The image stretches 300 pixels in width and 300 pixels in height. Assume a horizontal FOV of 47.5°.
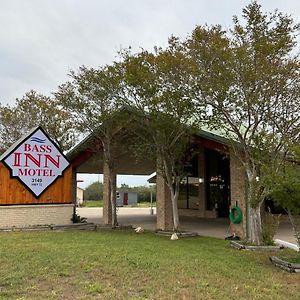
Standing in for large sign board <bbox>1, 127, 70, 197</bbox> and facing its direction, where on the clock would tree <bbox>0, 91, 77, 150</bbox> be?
The tree is roughly at 6 o'clock from the large sign board.

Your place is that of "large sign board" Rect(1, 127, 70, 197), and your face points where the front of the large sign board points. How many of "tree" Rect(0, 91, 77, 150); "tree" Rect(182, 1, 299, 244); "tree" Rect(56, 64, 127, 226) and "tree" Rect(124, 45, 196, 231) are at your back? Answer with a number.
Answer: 1

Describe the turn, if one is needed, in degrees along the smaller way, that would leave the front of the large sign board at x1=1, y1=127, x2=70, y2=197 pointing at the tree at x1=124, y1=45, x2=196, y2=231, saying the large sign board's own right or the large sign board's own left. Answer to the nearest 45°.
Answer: approximately 45° to the large sign board's own left

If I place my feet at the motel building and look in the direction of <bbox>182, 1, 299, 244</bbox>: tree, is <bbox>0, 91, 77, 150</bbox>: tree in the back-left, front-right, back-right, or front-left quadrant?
back-left

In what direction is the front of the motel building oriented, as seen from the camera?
facing the viewer

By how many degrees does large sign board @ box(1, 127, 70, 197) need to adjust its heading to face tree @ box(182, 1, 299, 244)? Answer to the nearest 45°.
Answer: approximately 45° to its left

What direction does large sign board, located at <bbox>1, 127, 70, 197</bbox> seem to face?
toward the camera
